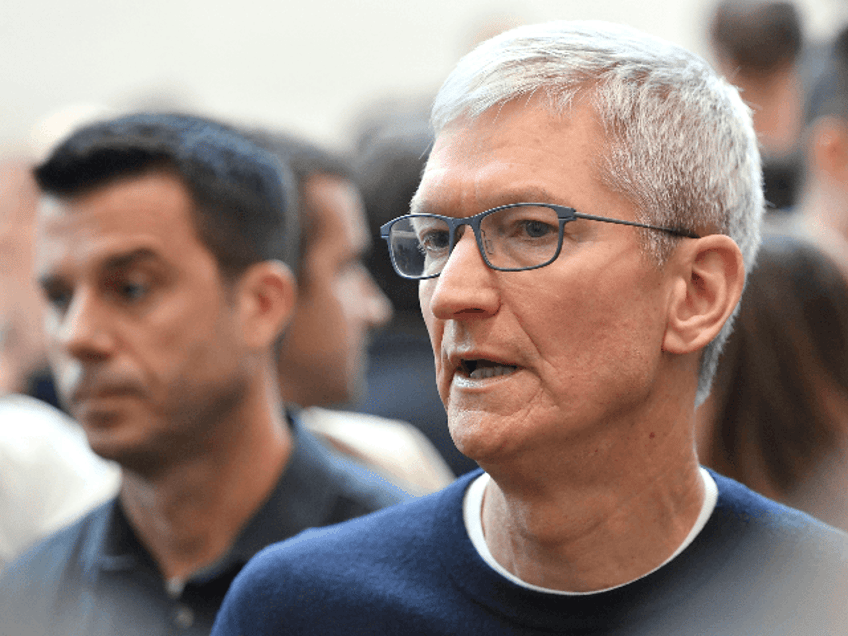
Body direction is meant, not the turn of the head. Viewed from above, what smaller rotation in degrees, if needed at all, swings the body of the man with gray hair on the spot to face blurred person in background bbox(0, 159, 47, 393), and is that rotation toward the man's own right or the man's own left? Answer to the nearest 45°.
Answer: approximately 90° to the man's own right

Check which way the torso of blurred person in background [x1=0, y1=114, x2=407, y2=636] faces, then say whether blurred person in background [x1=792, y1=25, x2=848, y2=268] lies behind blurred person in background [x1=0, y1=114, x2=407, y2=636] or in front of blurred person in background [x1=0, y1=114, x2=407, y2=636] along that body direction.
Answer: behind

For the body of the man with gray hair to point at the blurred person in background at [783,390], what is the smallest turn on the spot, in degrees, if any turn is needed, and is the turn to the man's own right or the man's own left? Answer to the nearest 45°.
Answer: approximately 180°

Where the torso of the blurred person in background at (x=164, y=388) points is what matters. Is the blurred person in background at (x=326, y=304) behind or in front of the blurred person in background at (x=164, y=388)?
behind

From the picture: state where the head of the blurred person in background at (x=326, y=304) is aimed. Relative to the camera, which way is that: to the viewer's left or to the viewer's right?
to the viewer's right

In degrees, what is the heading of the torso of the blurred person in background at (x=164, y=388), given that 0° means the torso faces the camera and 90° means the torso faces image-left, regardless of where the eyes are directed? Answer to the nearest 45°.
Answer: approximately 45°

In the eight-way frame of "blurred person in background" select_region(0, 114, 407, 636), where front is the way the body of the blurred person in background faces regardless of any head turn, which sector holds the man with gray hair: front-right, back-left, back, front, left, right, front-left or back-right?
left

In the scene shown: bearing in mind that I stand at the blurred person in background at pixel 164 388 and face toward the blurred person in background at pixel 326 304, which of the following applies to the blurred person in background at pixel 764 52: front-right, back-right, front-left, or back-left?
front-right

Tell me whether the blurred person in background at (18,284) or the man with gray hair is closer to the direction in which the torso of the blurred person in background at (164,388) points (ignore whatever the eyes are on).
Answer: the man with gray hair

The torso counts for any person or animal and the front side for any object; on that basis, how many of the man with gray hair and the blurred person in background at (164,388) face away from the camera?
0

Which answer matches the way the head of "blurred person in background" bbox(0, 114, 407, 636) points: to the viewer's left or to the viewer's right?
to the viewer's left

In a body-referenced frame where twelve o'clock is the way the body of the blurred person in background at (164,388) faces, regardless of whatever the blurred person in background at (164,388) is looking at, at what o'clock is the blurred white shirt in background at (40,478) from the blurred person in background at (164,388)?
the blurred white shirt in background at (40,478) is roughly at 3 o'clock from the blurred person in background at (164,388).

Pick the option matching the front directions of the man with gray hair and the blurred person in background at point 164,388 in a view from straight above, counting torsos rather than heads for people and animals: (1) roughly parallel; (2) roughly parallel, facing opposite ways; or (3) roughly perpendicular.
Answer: roughly parallel

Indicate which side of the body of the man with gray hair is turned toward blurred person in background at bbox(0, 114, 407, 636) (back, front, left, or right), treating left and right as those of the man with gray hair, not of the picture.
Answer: right

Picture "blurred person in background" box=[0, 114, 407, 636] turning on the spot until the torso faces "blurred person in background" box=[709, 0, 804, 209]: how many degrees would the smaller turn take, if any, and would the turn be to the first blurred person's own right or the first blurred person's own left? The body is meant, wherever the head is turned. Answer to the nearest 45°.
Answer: approximately 180°
